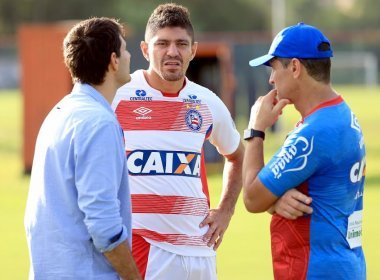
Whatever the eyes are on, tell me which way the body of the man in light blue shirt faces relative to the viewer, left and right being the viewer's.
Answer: facing away from the viewer and to the right of the viewer

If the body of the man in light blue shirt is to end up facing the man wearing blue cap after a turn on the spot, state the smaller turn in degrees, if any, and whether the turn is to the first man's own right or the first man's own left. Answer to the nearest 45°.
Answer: approximately 45° to the first man's own right

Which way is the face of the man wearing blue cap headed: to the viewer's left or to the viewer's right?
to the viewer's left

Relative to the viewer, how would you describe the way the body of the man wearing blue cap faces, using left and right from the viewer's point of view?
facing to the left of the viewer

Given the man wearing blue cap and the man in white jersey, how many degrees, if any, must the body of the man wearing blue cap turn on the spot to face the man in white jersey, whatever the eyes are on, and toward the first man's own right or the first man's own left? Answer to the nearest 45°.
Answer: approximately 45° to the first man's own right

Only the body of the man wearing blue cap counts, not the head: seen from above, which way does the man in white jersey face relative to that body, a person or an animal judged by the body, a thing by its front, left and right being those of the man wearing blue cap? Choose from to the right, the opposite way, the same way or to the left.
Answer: to the left

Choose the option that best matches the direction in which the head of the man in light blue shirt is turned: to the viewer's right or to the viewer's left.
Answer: to the viewer's right
